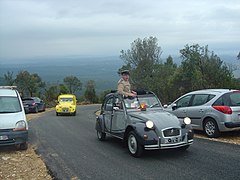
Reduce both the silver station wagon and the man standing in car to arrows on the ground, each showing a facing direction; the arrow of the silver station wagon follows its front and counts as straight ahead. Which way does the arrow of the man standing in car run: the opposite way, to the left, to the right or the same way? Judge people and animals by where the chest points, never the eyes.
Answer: the opposite way

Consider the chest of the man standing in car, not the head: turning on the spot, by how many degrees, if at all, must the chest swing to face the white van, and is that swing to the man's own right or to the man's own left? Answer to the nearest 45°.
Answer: approximately 135° to the man's own right

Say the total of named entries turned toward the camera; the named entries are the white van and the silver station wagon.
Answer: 1

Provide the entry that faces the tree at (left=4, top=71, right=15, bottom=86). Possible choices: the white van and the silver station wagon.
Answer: the silver station wagon

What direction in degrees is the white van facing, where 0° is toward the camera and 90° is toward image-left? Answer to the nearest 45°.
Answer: approximately 0°

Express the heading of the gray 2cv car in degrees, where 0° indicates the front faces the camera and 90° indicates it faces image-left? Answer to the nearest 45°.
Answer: approximately 315°

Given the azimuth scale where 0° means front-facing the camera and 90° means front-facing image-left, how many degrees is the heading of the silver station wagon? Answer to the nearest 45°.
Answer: approximately 135°

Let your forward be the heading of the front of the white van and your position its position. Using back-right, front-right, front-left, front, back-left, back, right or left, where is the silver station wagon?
left

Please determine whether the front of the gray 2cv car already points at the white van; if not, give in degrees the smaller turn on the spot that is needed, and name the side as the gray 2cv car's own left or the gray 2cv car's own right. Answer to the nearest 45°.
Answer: approximately 135° to the gray 2cv car's own right

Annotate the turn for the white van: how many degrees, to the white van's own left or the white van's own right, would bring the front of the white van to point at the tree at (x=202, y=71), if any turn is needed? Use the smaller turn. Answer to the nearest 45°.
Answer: approximately 135° to the white van's own left

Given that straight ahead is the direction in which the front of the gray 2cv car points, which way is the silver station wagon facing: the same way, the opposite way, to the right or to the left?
the opposite way

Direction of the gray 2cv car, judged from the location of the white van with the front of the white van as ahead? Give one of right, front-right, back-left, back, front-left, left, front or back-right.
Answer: front-left

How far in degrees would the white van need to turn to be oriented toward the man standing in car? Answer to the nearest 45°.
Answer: approximately 90° to its left

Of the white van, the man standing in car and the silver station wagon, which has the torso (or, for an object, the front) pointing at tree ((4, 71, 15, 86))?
the silver station wagon
